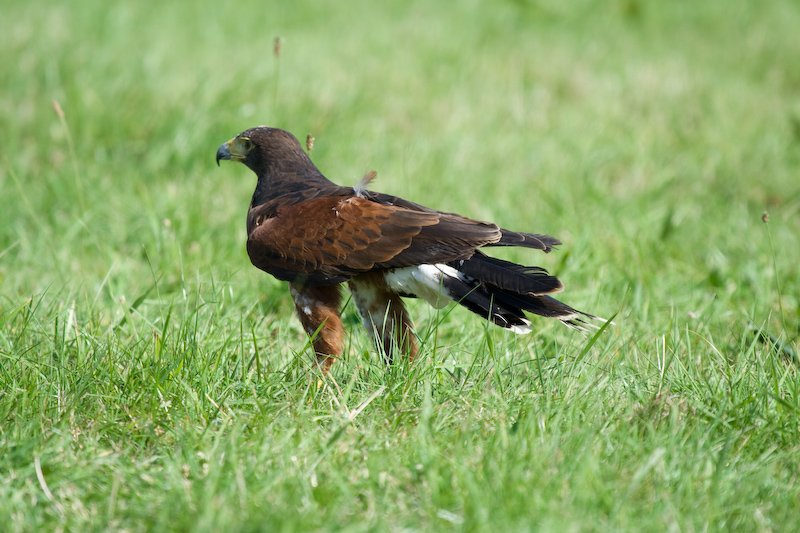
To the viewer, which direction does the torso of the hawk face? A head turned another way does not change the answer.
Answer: to the viewer's left
